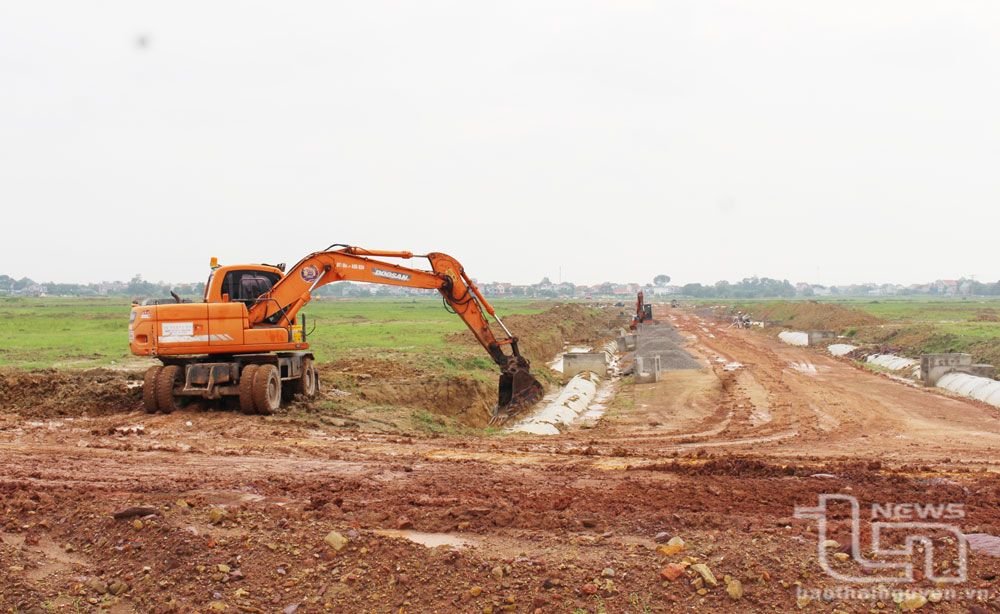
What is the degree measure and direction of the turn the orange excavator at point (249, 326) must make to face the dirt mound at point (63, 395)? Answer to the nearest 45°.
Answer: approximately 135° to its left

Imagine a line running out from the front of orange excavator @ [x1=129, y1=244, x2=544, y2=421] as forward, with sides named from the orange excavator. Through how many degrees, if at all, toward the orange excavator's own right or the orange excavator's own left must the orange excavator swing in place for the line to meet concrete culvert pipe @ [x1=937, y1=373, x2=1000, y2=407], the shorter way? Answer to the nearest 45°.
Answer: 0° — it already faces it

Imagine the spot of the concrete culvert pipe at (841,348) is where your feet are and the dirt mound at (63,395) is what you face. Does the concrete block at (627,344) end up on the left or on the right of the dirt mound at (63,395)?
right

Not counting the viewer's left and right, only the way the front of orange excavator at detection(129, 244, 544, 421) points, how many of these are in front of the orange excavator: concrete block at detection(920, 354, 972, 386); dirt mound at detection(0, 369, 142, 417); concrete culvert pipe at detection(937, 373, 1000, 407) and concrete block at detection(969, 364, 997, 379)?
3

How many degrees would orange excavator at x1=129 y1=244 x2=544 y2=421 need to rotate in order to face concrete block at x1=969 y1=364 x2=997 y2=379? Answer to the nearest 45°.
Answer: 0° — it already faces it

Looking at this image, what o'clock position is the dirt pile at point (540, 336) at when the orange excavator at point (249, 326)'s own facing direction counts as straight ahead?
The dirt pile is roughly at 10 o'clock from the orange excavator.

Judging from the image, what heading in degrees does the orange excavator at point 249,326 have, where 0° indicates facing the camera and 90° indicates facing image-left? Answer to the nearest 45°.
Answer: approximately 270°

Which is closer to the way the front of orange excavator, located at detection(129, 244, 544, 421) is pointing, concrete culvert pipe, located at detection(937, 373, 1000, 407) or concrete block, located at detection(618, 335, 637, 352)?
the concrete culvert pipe
